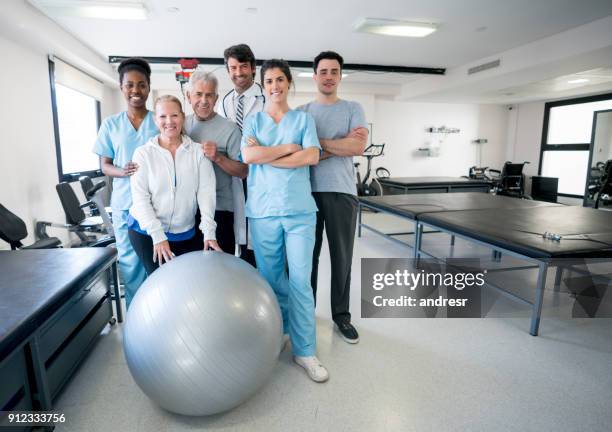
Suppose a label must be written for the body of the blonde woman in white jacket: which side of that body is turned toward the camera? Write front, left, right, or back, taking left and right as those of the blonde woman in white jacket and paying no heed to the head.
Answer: front

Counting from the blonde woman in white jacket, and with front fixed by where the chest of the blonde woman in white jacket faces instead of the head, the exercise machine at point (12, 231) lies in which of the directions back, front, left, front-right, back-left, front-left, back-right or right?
back-right

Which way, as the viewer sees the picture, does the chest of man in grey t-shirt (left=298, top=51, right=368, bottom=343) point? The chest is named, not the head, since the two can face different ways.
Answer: toward the camera

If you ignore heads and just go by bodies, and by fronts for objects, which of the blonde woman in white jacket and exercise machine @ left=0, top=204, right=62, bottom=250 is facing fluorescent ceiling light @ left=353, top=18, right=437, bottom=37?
the exercise machine

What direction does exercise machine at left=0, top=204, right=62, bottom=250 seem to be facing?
to the viewer's right

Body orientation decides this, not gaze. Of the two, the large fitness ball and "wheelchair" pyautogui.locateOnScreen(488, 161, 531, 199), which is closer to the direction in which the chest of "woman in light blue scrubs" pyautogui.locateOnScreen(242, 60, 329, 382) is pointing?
the large fitness ball

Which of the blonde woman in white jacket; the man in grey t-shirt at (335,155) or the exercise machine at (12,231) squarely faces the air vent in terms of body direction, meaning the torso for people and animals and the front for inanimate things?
the exercise machine
